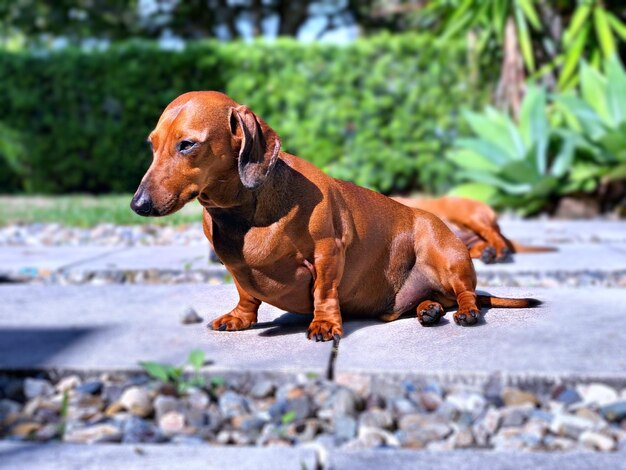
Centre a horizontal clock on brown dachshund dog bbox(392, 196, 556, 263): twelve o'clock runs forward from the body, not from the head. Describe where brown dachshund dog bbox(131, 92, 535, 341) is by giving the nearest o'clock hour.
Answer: brown dachshund dog bbox(131, 92, 535, 341) is roughly at 9 o'clock from brown dachshund dog bbox(392, 196, 556, 263).

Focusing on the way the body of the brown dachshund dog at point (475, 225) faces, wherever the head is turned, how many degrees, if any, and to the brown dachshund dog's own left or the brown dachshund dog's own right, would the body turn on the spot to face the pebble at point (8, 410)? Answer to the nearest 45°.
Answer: approximately 45° to the brown dachshund dog's own left

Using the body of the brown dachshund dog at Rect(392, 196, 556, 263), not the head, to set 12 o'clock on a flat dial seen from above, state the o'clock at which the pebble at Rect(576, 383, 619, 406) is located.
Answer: The pebble is roughly at 9 o'clock from the brown dachshund dog.

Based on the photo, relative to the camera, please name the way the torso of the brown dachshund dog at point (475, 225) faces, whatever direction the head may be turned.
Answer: to the viewer's left

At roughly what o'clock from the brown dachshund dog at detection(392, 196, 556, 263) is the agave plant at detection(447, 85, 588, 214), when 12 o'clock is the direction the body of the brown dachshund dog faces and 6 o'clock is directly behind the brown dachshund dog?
The agave plant is roughly at 3 o'clock from the brown dachshund dog.

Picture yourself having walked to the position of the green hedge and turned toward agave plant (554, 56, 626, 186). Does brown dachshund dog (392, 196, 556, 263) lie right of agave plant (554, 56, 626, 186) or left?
right

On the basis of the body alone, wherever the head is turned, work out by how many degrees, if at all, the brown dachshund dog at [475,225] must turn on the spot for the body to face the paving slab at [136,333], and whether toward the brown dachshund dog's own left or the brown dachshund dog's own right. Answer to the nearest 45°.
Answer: approximately 90° to the brown dachshund dog's own left

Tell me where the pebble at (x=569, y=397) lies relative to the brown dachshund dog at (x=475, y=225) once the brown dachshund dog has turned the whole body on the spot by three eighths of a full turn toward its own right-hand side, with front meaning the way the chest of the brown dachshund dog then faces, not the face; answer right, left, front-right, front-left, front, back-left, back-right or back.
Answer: back-right

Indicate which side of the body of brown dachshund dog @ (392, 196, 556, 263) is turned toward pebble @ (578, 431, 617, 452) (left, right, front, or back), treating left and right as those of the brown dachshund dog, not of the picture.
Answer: left

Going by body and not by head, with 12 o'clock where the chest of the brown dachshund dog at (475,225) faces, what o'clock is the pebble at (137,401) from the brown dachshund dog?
The pebble is roughly at 10 o'clock from the brown dachshund dog.

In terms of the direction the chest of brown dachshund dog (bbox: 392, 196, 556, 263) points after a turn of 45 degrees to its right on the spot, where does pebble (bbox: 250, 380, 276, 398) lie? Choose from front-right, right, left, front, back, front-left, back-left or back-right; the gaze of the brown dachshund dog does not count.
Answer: back-left

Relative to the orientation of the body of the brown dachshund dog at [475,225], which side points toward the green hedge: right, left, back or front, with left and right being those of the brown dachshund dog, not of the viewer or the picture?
right

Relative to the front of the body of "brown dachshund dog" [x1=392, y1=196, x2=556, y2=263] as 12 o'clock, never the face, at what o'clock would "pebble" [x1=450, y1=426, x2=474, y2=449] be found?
The pebble is roughly at 9 o'clock from the brown dachshund dog.

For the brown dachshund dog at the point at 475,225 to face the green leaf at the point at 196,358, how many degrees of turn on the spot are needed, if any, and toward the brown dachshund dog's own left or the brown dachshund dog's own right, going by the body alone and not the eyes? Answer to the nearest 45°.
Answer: approximately 90° to the brown dachshund dog's own left

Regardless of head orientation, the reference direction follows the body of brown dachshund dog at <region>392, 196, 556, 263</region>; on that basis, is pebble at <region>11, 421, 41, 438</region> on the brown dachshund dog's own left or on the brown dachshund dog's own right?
on the brown dachshund dog's own left
